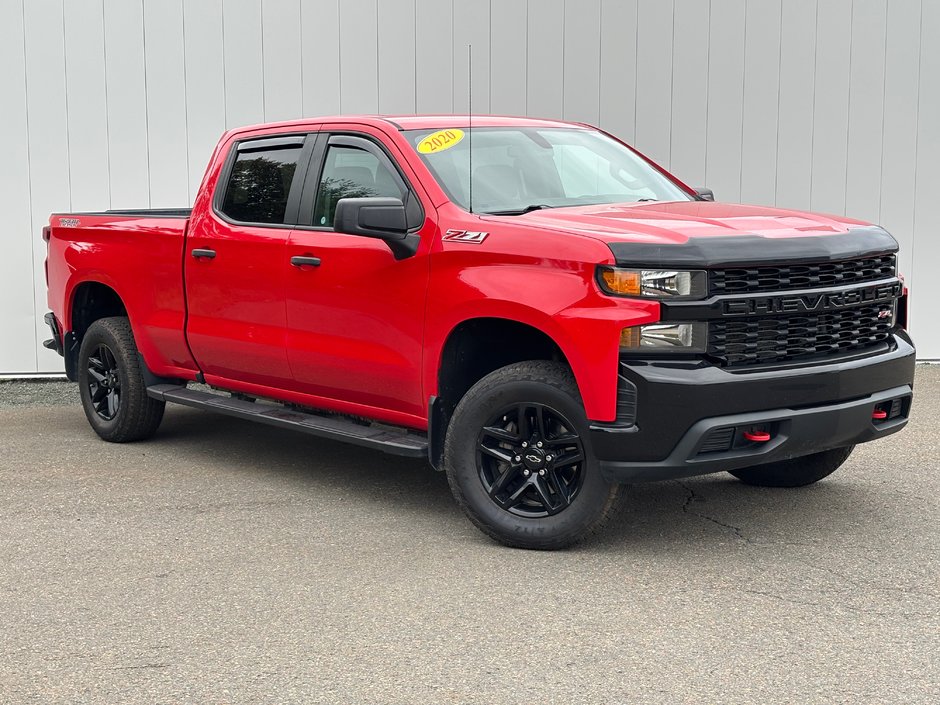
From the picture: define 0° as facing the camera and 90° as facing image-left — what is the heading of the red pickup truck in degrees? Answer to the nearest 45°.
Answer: approximately 315°
